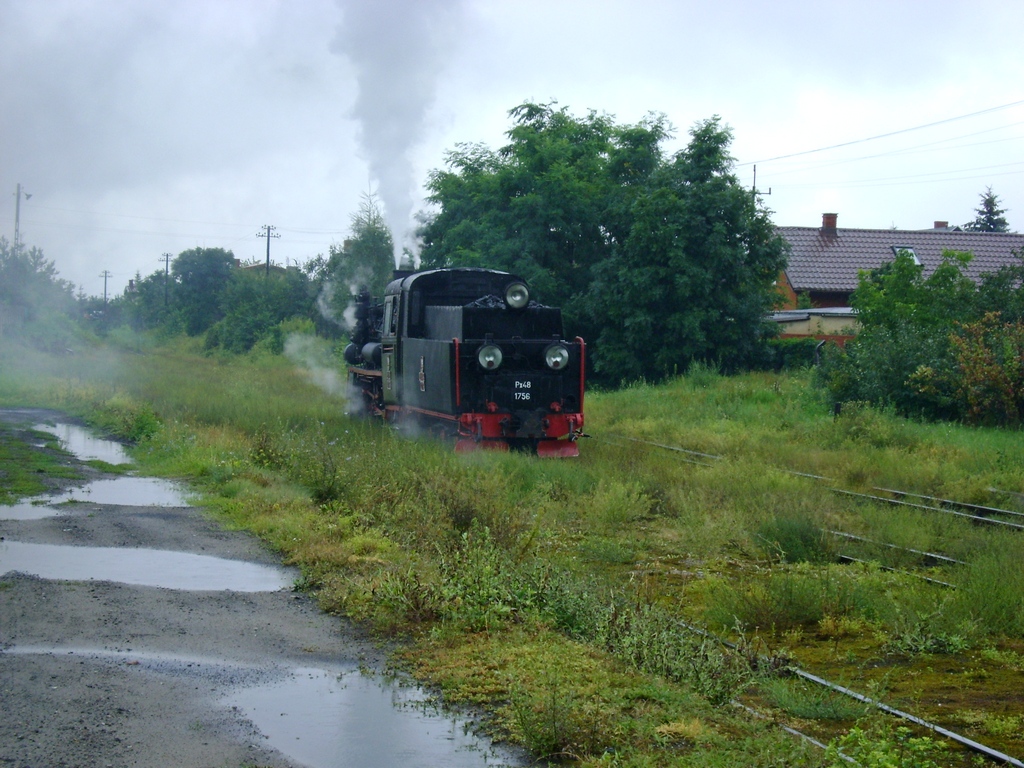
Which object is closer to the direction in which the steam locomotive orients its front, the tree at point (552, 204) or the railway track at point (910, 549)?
the tree

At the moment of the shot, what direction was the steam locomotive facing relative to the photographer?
facing away from the viewer and to the left of the viewer

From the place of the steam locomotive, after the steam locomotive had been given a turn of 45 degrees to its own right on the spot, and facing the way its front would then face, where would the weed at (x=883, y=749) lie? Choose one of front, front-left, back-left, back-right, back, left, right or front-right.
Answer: back

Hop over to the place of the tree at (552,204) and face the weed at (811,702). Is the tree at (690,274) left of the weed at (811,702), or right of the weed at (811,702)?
left

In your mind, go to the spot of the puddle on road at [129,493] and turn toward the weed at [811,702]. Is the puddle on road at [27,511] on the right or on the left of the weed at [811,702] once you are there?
right

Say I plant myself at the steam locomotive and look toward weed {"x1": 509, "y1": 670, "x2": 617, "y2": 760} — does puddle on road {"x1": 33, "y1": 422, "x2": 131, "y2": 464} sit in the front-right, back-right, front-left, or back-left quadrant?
back-right

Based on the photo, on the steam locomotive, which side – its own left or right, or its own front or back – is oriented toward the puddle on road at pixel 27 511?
left
